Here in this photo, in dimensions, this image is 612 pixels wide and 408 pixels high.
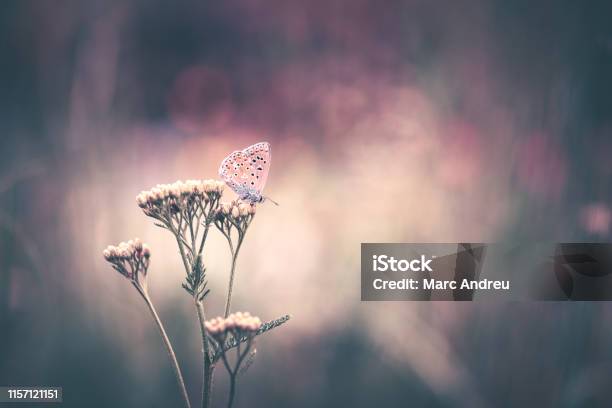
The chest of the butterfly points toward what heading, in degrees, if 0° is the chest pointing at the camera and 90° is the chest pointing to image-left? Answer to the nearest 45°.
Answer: approximately 270°
